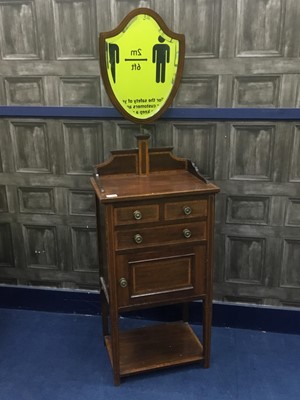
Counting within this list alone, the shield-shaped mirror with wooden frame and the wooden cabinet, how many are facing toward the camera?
2

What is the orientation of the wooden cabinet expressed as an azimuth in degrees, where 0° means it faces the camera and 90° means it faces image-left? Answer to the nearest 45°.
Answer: approximately 0°

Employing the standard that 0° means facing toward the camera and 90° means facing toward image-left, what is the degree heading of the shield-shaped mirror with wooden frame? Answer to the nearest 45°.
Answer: approximately 0°
